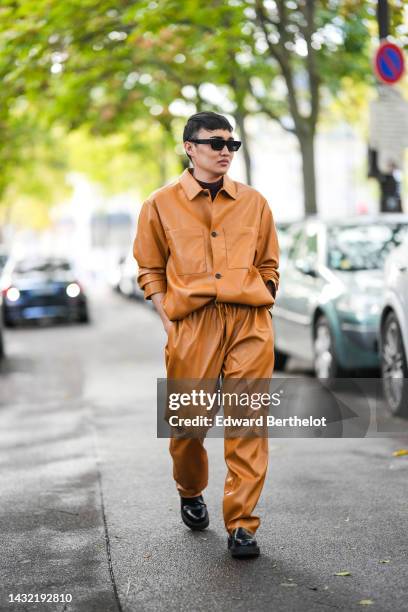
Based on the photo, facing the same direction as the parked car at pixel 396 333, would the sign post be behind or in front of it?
behind

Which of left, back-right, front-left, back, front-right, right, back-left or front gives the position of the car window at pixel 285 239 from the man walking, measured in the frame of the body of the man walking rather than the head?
back

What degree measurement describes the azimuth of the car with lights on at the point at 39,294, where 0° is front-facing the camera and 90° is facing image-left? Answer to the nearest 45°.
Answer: approximately 0°

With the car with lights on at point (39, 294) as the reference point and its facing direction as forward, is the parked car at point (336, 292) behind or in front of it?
in front

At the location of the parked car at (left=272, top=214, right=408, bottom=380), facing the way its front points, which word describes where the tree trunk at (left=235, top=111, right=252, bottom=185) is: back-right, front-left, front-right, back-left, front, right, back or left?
back-left

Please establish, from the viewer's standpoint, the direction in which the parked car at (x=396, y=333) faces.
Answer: facing the viewer and to the right of the viewer

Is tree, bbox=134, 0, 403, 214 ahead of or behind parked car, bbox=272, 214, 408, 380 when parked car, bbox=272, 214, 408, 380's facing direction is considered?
behind

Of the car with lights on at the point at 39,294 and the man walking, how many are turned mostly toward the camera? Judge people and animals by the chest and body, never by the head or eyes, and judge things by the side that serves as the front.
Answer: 2
